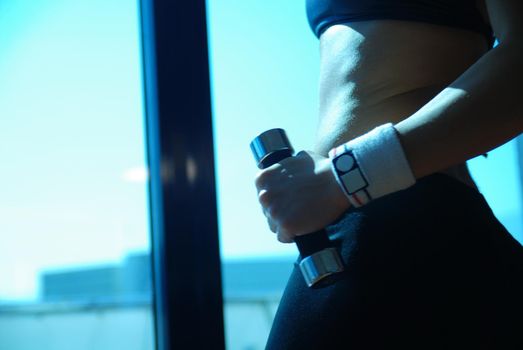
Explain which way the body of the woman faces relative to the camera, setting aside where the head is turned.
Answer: to the viewer's left
